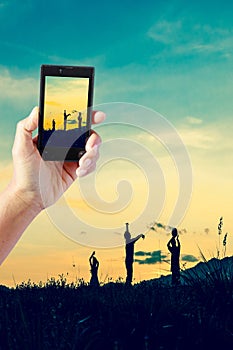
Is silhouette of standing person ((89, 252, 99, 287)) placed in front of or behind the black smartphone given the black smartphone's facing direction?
behind

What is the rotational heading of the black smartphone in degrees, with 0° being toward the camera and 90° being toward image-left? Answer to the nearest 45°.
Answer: approximately 0°

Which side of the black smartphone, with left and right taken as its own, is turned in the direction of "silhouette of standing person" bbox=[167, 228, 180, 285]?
back
